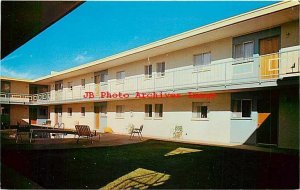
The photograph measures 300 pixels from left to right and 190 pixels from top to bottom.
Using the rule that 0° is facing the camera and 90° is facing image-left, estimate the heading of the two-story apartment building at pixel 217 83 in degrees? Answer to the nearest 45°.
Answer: approximately 45°
